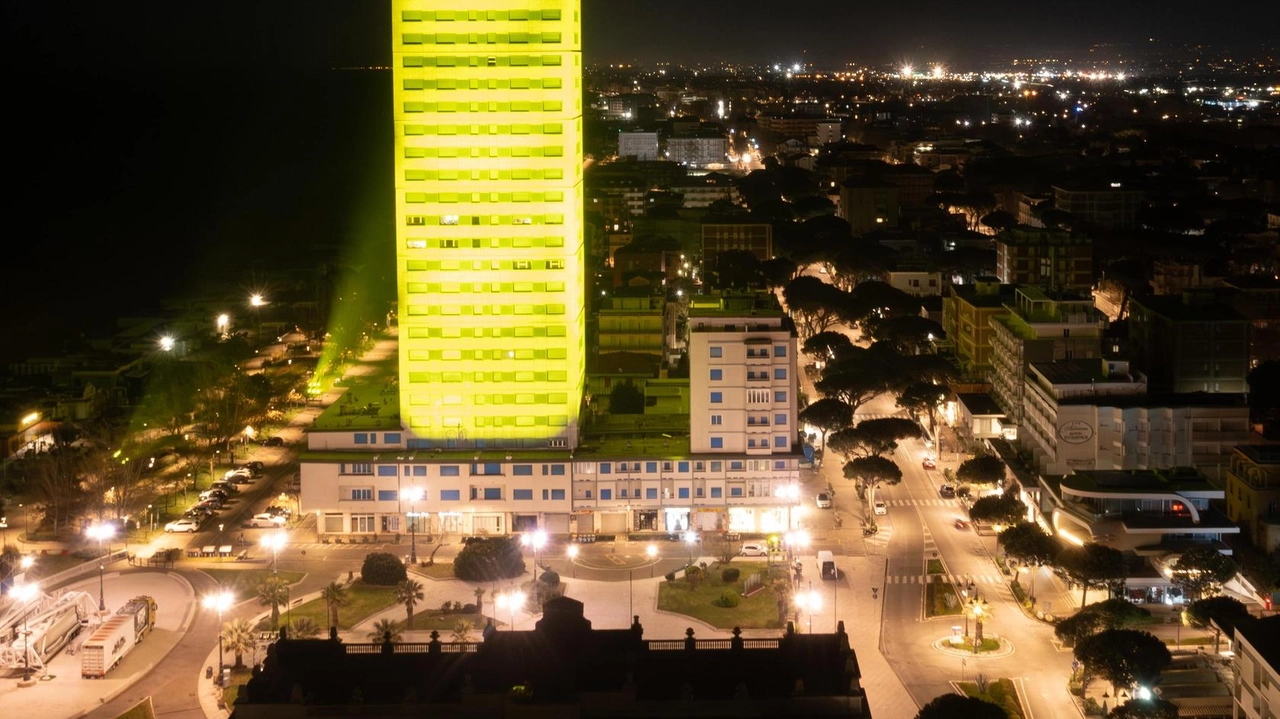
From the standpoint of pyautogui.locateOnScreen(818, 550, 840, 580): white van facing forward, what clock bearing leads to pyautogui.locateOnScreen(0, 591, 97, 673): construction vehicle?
The construction vehicle is roughly at 2 o'clock from the white van.

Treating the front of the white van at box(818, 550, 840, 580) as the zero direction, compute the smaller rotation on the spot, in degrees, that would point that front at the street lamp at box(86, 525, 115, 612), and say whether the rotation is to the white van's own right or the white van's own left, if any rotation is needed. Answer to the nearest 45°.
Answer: approximately 90° to the white van's own right

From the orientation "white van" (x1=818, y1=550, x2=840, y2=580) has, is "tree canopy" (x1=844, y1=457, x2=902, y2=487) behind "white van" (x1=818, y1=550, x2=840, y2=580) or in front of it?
behind

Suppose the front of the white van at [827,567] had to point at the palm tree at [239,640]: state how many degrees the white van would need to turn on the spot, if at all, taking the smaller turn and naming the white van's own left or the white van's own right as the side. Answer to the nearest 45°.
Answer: approximately 45° to the white van's own right

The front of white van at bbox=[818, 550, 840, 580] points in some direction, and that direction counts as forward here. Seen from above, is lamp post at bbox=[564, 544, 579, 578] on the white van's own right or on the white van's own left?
on the white van's own right

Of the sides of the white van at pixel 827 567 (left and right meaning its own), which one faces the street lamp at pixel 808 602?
front
